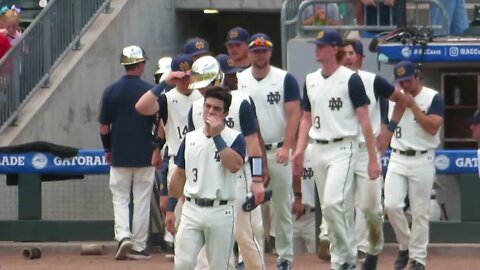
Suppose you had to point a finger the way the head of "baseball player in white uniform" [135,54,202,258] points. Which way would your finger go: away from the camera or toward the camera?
toward the camera

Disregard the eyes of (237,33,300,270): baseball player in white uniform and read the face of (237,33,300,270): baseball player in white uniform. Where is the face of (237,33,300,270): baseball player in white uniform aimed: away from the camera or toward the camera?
toward the camera

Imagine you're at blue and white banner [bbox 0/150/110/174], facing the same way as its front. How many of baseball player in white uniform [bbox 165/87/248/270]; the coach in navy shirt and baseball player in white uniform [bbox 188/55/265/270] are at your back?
0

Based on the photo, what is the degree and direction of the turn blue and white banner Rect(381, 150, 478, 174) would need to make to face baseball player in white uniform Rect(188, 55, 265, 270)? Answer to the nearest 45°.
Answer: approximately 45° to its right

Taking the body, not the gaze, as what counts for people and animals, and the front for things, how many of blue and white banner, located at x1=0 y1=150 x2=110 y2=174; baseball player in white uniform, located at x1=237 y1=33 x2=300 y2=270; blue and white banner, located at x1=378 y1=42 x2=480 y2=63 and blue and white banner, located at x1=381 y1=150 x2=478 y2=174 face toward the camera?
4

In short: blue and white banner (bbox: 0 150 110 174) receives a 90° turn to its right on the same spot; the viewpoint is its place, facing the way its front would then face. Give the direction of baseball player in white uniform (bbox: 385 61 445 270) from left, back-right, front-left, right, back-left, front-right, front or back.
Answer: back-left

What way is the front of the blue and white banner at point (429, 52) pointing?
toward the camera

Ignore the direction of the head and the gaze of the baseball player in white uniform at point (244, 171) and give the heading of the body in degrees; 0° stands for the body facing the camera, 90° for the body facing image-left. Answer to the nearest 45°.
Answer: approximately 45°

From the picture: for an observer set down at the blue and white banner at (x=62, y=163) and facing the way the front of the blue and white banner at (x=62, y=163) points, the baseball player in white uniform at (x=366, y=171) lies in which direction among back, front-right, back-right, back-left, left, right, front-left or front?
front-left

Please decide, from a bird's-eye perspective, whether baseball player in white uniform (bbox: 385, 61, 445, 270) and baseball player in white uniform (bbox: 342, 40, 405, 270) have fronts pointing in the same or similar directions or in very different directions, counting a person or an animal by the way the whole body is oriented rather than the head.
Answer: same or similar directions

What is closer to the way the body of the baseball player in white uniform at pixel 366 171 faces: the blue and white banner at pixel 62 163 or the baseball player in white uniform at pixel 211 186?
the baseball player in white uniform

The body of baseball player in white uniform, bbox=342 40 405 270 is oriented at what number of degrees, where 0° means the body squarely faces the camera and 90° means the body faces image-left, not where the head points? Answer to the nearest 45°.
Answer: approximately 45°

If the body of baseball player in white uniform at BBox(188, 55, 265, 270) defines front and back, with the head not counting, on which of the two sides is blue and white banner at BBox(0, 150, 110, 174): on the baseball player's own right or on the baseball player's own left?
on the baseball player's own right

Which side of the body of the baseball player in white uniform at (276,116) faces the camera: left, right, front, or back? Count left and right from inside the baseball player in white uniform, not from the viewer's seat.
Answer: front

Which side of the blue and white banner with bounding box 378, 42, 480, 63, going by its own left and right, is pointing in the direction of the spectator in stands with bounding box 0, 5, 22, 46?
right

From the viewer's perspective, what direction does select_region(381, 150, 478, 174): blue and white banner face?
toward the camera

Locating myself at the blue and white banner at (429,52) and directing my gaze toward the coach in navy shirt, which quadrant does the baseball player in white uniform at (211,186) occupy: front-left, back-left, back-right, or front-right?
front-left
